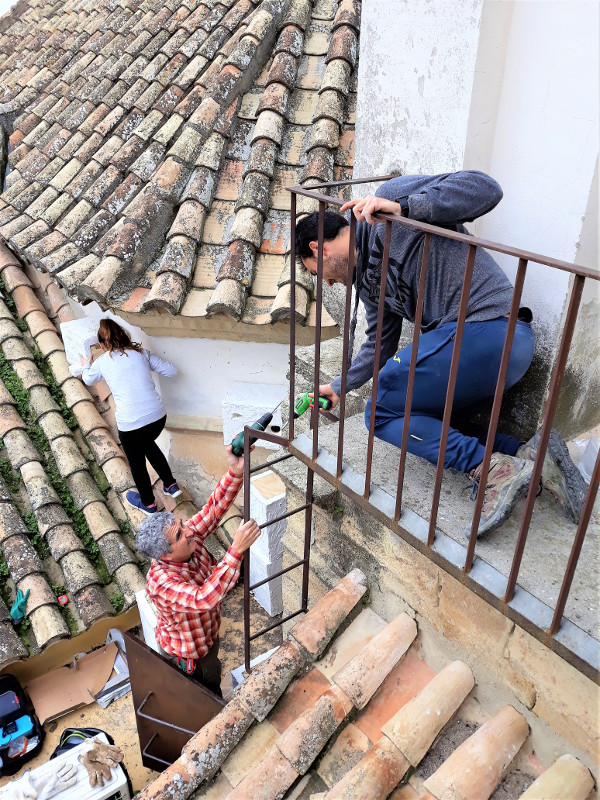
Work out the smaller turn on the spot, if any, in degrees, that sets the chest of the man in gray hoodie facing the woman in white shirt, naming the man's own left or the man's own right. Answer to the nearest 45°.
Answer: approximately 45° to the man's own right

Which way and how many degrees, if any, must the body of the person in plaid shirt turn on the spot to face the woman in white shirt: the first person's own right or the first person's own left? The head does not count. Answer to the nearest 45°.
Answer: approximately 90° to the first person's own left

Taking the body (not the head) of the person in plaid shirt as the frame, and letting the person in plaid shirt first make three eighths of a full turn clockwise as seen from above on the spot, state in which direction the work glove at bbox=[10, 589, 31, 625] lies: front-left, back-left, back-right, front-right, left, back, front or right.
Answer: right

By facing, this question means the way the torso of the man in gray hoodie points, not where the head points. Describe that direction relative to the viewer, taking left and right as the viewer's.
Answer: facing to the left of the viewer

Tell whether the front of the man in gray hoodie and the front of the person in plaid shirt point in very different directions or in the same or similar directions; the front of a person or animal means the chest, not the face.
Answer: very different directions
